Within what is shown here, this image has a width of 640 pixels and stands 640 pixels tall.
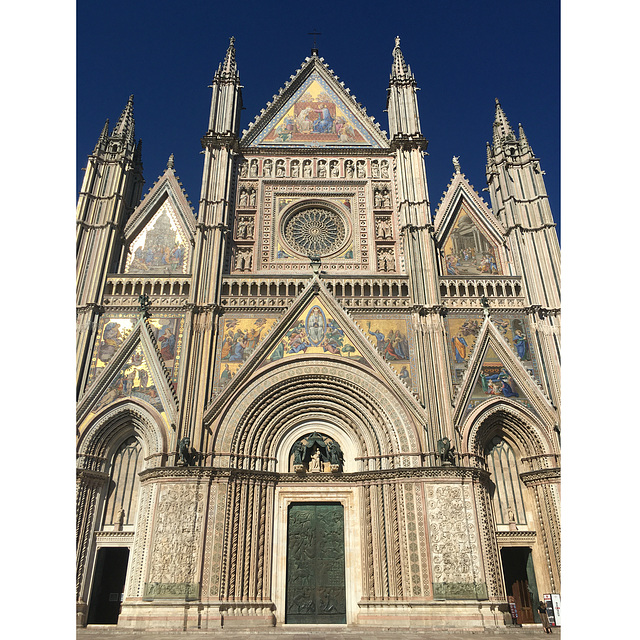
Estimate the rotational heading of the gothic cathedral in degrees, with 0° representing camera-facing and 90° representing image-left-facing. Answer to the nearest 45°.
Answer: approximately 0°
